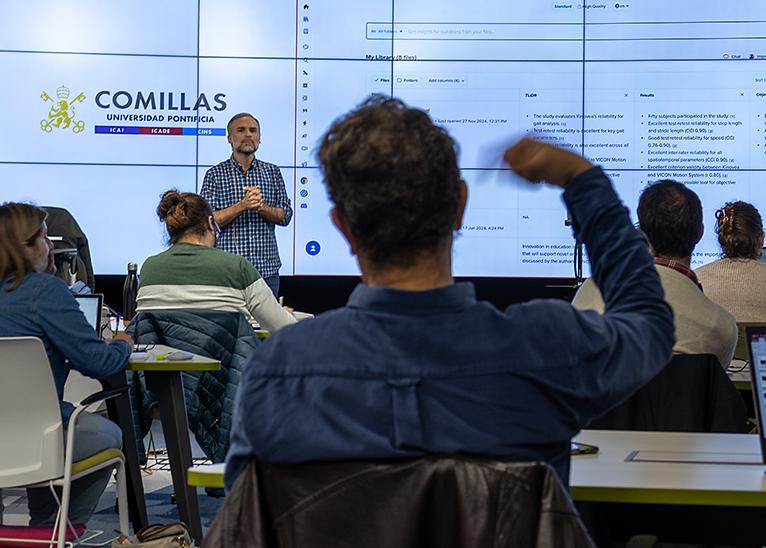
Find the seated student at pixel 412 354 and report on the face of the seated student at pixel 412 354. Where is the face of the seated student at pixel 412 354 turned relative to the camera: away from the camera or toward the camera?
away from the camera

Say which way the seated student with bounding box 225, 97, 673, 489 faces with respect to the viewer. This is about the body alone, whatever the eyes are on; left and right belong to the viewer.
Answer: facing away from the viewer

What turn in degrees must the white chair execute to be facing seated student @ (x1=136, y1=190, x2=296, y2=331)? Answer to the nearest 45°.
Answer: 0° — it already faces them

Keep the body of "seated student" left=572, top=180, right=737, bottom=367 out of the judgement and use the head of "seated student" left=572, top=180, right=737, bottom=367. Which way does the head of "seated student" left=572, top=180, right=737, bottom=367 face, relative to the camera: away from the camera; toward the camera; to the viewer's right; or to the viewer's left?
away from the camera

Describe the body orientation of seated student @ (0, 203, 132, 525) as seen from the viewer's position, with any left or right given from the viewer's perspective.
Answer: facing away from the viewer and to the right of the viewer

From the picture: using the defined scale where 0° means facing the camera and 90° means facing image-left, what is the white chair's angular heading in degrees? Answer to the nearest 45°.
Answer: approximately 225°

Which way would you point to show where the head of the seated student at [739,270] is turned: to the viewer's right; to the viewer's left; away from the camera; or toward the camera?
away from the camera

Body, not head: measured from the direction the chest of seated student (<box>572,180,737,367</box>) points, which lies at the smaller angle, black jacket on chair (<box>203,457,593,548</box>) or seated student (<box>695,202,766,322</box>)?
the seated student

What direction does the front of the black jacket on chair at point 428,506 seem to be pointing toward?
away from the camera

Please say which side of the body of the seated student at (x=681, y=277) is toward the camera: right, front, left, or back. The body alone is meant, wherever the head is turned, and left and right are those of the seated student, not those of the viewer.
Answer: back
